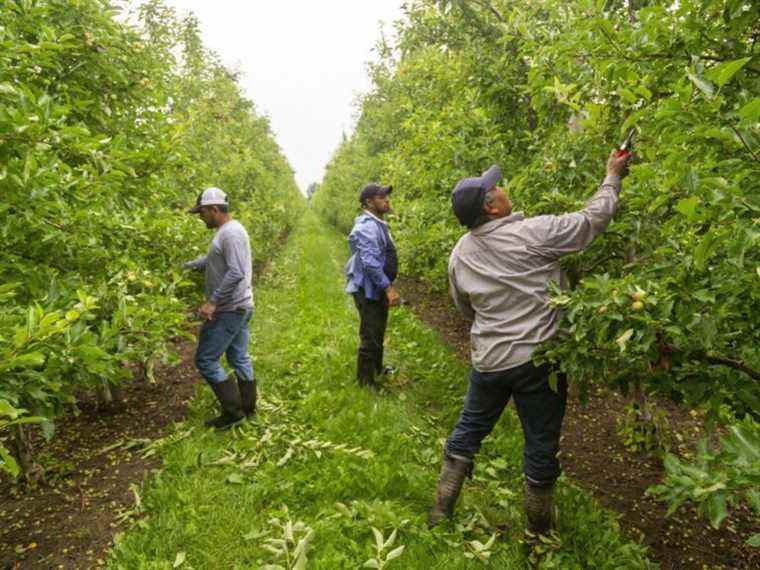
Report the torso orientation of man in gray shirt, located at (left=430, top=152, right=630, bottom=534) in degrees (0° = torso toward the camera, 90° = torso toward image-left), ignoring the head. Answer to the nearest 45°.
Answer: approximately 225°

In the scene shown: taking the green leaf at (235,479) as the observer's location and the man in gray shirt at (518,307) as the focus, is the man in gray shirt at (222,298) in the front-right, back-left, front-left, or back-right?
back-left

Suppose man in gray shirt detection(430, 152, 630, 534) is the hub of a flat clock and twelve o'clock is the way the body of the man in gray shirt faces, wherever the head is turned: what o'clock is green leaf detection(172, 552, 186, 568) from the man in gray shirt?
The green leaf is roughly at 7 o'clock from the man in gray shirt.

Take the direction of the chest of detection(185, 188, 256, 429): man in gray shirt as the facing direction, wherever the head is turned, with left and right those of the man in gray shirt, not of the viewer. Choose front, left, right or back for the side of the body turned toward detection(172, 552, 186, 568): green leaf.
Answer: left

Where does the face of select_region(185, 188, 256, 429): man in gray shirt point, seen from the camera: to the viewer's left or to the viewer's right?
to the viewer's left

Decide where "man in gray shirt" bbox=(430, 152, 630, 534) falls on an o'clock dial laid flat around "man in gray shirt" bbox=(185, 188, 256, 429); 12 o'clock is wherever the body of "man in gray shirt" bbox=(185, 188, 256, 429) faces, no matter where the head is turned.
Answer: "man in gray shirt" bbox=(430, 152, 630, 534) is roughly at 8 o'clock from "man in gray shirt" bbox=(185, 188, 256, 429).

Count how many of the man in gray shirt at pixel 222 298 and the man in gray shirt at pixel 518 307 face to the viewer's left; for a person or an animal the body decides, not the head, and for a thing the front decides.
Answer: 1

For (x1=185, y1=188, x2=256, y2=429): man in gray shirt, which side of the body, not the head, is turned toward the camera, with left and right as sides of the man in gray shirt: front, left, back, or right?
left

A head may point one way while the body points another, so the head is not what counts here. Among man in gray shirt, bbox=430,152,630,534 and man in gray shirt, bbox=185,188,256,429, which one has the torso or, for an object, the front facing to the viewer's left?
man in gray shirt, bbox=185,188,256,429

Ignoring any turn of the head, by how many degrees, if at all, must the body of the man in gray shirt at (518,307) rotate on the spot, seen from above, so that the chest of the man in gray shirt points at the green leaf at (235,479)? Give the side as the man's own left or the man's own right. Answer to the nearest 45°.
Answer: approximately 135° to the man's own left
